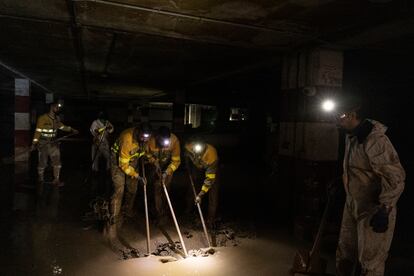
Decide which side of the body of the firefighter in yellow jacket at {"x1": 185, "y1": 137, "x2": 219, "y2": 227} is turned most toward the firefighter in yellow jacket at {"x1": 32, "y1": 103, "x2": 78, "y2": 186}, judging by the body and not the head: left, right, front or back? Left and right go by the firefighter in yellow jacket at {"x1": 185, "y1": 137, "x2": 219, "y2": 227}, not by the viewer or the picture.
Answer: right

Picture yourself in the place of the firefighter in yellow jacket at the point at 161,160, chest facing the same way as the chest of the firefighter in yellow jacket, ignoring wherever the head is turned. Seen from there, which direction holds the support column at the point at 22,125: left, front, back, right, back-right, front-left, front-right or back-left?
back-right

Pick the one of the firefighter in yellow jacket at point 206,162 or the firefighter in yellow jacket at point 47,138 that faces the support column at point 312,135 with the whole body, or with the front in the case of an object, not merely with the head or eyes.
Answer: the firefighter in yellow jacket at point 47,138

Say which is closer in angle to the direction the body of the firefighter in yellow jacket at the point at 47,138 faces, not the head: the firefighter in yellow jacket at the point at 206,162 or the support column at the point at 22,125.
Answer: the firefighter in yellow jacket

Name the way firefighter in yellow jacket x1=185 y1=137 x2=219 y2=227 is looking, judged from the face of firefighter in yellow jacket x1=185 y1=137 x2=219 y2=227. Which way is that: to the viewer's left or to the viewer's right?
to the viewer's left

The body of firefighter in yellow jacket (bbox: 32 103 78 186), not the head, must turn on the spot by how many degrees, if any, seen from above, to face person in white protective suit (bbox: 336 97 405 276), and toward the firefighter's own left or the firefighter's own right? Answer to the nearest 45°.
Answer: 0° — they already face them

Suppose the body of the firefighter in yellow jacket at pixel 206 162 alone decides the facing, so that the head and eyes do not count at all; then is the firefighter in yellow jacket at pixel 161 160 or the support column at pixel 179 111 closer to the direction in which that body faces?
the firefighter in yellow jacket

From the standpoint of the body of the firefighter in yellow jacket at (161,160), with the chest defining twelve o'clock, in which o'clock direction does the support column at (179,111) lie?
The support column is roughly at 6 o'clock from the firefighter in yellow jacket.

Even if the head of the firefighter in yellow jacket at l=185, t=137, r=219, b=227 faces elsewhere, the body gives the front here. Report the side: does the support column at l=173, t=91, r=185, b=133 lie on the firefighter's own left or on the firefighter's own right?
on the firefighter's own right

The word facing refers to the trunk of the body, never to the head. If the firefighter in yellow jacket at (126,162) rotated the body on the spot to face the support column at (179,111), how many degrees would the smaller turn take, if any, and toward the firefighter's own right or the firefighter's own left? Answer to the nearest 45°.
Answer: approximately 135° to the firefighter's own left

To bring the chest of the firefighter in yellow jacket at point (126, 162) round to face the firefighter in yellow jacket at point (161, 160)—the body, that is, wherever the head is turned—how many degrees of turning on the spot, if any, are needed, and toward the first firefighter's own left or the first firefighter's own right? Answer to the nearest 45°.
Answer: approximately 90° to the first firefighter's own left
